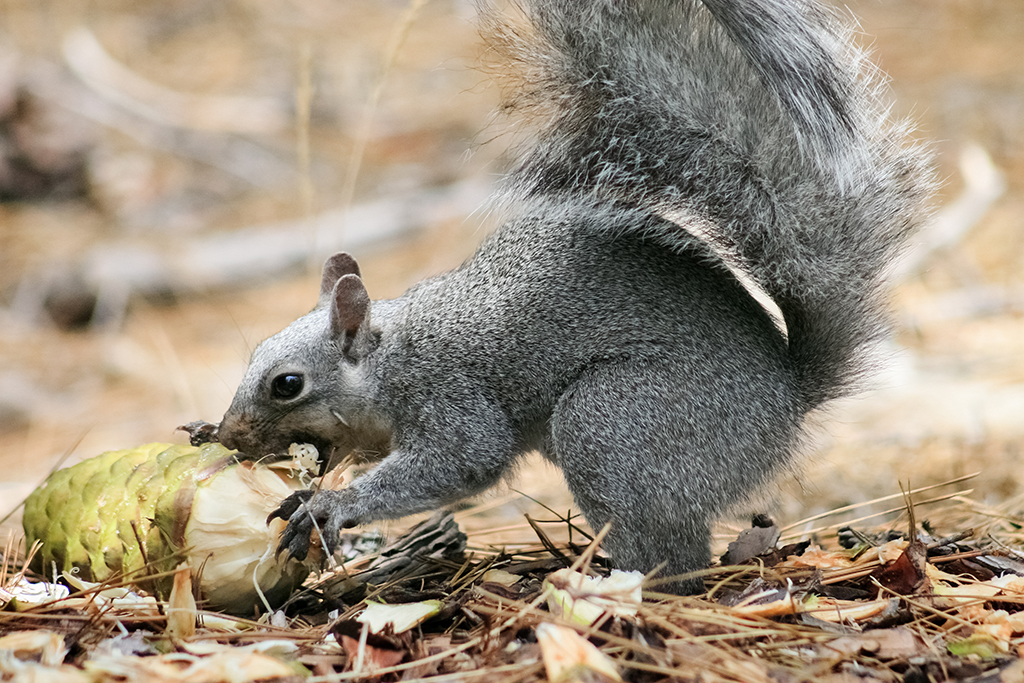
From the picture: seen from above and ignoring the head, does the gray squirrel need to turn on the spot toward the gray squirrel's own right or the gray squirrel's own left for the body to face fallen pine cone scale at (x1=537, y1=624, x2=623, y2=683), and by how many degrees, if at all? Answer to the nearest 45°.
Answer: approximately 90° to the gray squirrel's own left

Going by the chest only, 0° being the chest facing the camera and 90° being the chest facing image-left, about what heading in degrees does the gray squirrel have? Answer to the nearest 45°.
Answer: approximately 90°

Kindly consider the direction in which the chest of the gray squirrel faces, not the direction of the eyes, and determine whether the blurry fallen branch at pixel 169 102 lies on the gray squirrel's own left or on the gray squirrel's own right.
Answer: on the gray squirrel's own right

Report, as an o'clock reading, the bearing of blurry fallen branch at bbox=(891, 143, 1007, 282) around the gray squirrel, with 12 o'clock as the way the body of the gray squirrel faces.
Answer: The blurry fallen branch is roughly at 4 o'clock from the gray squirrel.

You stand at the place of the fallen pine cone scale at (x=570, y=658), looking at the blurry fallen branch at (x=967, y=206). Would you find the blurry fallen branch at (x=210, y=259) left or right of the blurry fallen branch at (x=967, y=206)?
left

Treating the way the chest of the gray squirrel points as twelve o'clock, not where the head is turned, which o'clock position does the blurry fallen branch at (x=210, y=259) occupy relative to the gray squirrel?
The blurry fallen branch is roughly at 2 o'clock from the gray squirrel.
